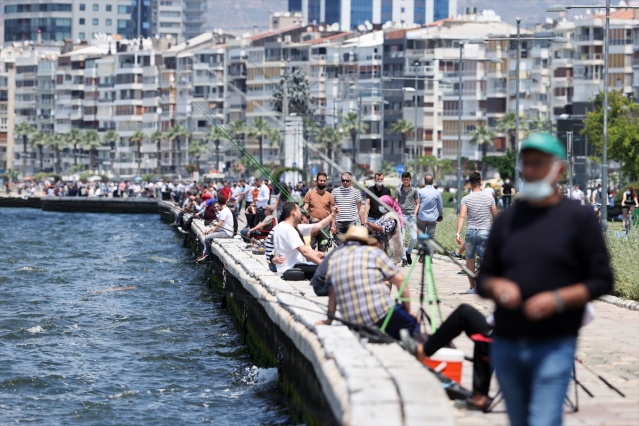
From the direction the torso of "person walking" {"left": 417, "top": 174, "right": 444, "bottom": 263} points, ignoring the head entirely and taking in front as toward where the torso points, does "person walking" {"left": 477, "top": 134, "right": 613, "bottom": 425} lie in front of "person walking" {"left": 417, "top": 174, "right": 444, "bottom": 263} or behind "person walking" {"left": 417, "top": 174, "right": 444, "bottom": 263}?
behind

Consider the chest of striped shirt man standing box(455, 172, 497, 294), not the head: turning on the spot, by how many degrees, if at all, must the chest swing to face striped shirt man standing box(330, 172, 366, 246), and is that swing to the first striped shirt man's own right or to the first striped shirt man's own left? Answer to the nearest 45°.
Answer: approximately 45° to the first striped shirt man's own left

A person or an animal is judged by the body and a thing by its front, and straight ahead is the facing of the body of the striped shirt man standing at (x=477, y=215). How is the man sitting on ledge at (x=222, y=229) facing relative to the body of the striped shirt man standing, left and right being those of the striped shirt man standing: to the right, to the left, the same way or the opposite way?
to the left

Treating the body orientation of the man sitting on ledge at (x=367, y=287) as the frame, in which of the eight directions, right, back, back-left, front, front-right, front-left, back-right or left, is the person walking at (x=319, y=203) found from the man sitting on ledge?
front-left

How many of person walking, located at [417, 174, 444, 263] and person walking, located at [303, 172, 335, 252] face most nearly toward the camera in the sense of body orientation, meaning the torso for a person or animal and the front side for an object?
1

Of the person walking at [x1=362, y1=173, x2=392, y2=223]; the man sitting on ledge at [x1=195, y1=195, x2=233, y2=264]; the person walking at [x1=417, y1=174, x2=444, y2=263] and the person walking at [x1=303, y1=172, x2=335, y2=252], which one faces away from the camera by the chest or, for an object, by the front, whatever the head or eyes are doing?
the person walking at [x1=417, y1=174, x2=444, y2=263]

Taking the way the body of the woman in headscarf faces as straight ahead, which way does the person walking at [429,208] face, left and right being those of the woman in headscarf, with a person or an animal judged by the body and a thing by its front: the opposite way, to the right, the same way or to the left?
to the right

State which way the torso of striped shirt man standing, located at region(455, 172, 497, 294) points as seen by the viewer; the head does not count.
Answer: away from the camera

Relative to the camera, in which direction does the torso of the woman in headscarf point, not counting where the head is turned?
to the viewer's left

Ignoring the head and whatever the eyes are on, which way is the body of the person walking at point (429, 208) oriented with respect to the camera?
away from the camera

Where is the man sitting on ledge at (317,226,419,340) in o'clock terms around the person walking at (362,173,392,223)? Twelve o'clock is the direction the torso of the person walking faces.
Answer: The man sitting on ledge is roughly at 12 o'clock from the person walking.

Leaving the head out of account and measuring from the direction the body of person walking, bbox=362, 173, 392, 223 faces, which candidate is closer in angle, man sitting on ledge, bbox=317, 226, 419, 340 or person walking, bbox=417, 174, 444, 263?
the man sitting on ledge

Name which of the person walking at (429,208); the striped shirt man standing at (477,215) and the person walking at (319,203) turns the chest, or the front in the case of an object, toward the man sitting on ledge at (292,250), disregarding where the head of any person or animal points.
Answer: the person walking at (319,203)

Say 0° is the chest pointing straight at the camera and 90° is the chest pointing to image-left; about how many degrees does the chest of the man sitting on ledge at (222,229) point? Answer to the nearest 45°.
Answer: approximately 90°
